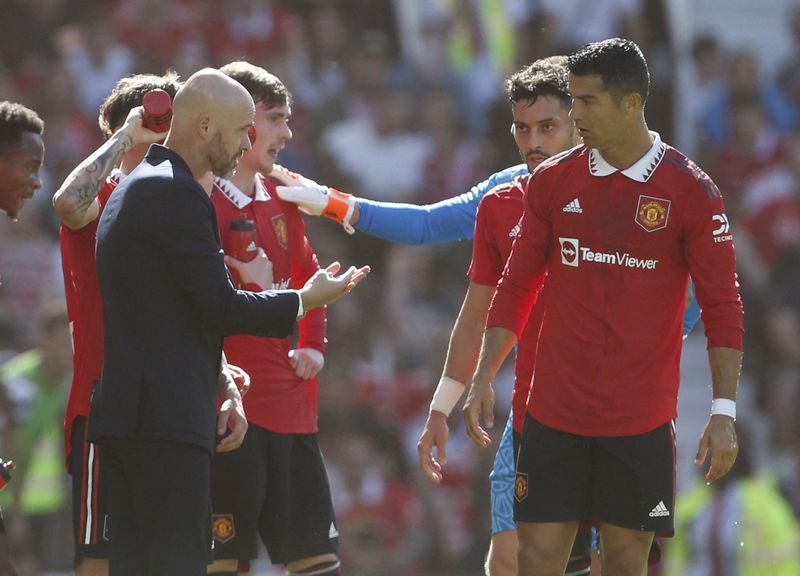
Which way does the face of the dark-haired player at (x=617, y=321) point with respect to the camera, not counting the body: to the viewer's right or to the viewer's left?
to the viewer's left

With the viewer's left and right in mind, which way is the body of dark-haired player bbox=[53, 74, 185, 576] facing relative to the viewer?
facing to the right of the viewer

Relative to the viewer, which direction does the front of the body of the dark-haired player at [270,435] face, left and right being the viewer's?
facing the viewer and to the right of the viewer

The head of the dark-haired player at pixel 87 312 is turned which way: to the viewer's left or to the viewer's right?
to the viewer's right

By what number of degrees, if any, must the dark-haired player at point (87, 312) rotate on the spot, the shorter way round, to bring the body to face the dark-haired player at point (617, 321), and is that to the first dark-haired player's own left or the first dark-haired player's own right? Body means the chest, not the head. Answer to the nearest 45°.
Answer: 0° — they already face them

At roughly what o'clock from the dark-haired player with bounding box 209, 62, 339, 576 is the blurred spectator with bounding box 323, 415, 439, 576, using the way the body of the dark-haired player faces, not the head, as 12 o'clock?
The blurred spectator is roughly at 8 o'clock from the dark-haired player.

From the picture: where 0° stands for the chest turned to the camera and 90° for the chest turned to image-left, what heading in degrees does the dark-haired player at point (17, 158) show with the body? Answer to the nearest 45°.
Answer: approximately 270°

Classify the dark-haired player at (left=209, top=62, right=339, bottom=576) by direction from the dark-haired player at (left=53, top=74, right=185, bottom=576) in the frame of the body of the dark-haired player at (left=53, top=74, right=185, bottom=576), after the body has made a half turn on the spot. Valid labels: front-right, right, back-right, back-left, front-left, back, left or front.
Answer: back-right
